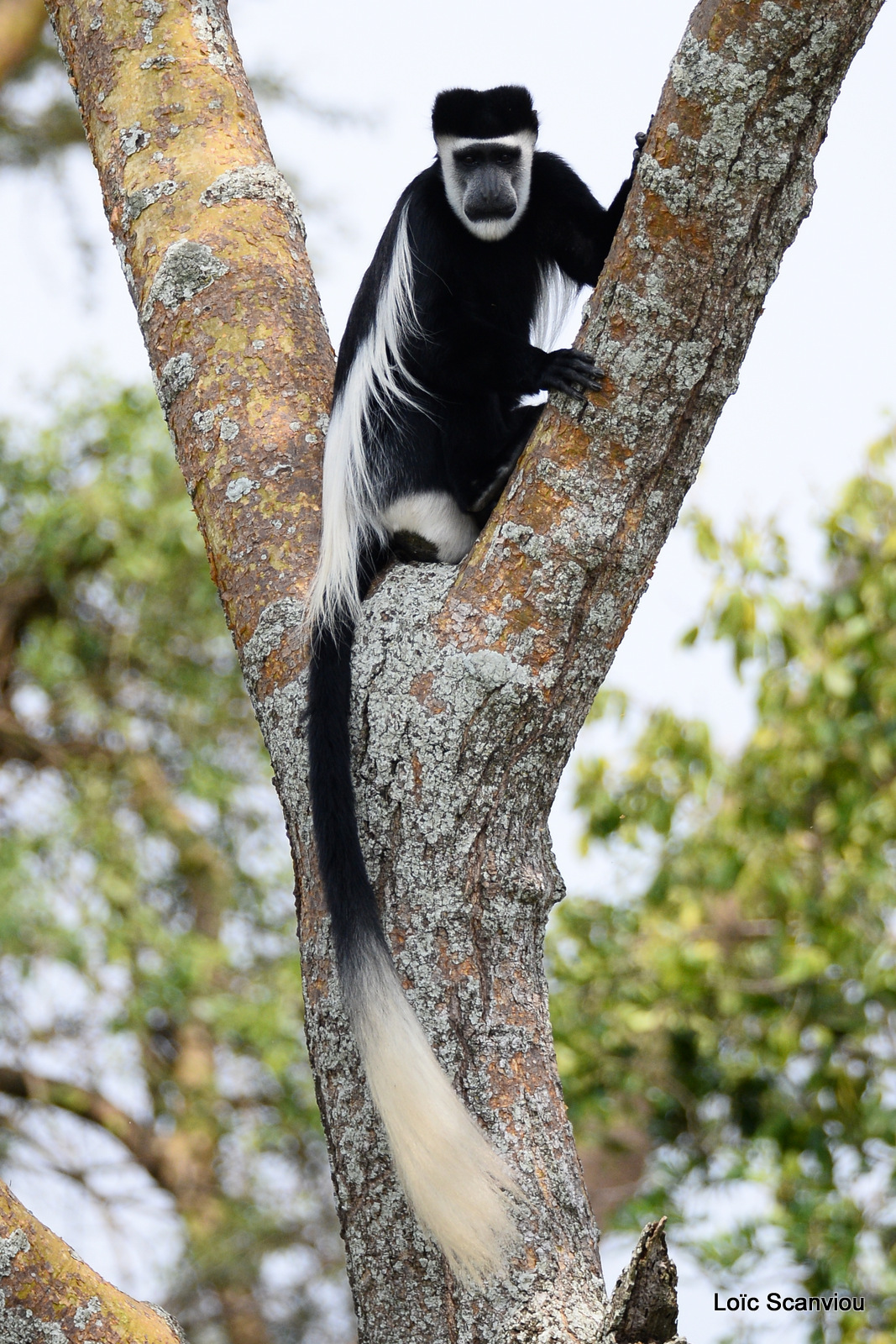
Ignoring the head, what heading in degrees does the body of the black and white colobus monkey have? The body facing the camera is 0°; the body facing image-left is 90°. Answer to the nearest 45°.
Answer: approximately 315°
